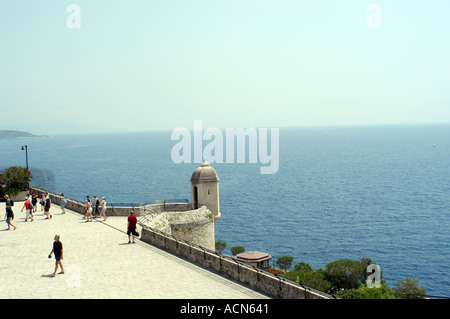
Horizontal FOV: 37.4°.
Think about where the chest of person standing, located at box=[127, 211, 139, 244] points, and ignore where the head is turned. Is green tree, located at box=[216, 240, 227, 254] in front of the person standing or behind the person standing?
in front
